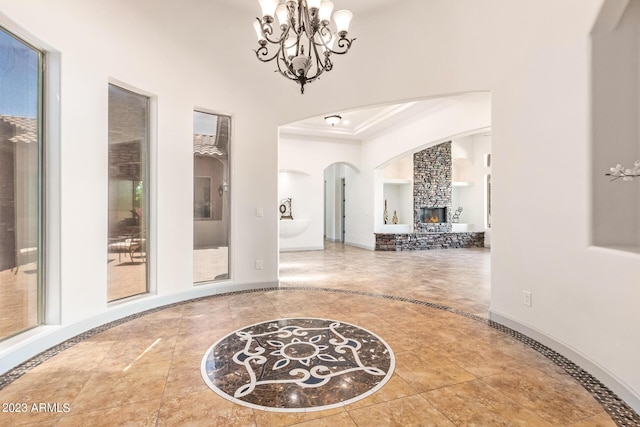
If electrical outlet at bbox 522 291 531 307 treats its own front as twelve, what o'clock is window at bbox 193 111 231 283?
The window is roughly at 1 o'clock from the electrical outlet.

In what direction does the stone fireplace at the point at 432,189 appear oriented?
toward the camera

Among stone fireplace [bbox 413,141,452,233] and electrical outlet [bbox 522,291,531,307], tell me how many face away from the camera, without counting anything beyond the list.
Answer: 0

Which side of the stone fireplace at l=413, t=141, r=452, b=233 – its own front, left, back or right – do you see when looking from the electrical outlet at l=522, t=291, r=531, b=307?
front

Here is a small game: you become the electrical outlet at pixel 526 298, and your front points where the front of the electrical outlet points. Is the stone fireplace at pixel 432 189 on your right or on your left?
on your right

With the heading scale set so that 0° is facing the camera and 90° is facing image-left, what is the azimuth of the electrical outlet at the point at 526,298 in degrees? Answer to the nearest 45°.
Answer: approximately 45°
